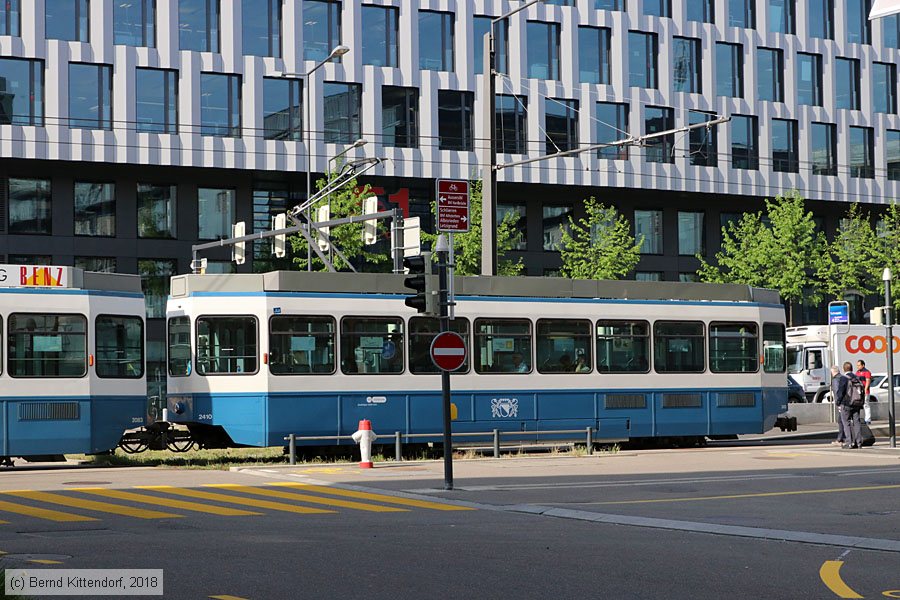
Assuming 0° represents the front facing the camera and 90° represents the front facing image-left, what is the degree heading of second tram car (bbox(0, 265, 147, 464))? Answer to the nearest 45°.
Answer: approximately 90°

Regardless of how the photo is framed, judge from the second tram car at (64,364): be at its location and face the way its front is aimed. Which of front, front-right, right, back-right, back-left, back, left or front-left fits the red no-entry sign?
back-left

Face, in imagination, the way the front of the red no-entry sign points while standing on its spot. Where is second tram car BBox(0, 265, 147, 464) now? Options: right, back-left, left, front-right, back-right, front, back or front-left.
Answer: back-right

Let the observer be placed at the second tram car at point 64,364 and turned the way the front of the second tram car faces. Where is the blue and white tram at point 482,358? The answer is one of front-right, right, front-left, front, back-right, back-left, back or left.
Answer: back

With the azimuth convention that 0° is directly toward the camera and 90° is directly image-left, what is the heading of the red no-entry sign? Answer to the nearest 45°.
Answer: approximately 0°
